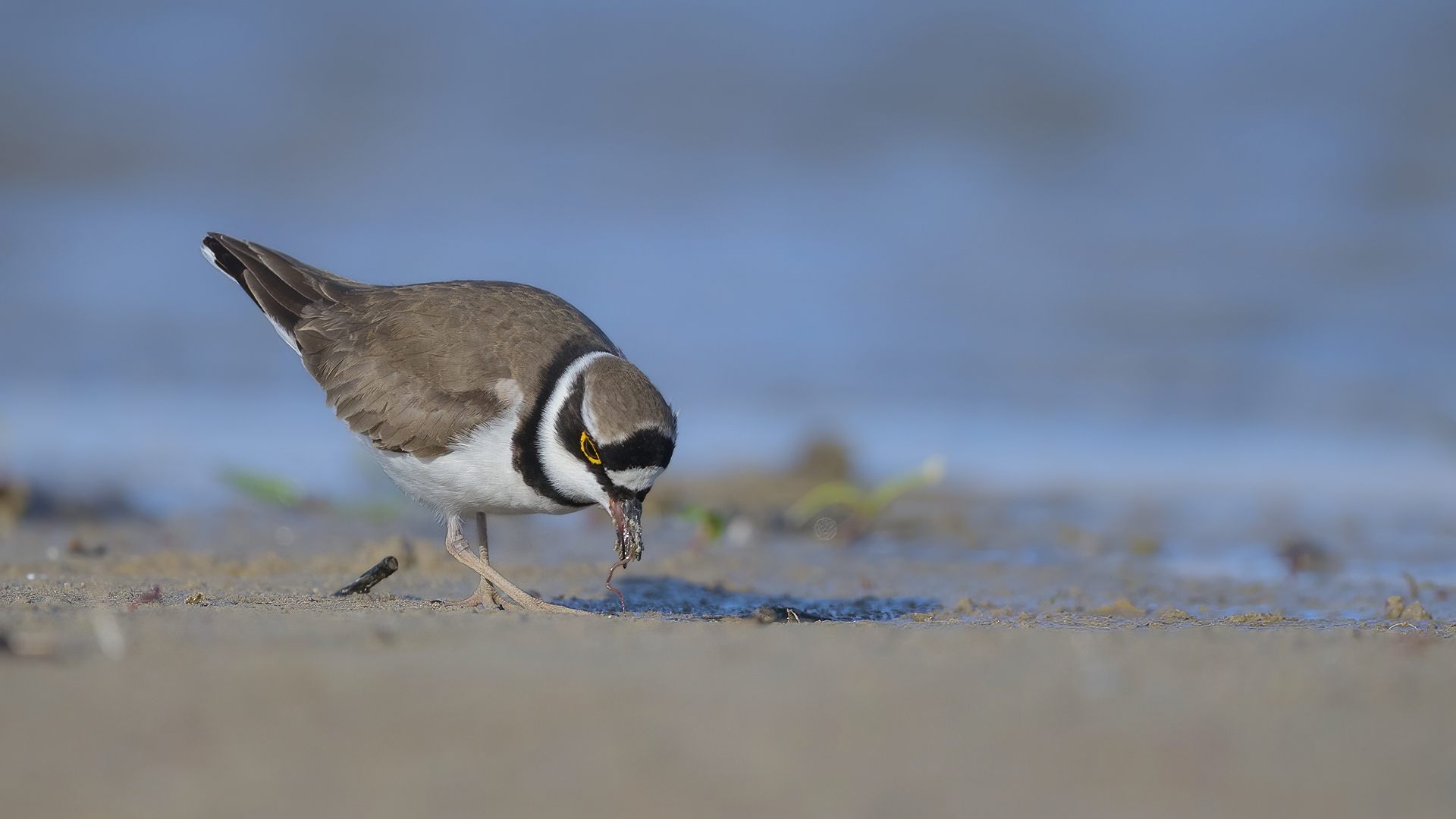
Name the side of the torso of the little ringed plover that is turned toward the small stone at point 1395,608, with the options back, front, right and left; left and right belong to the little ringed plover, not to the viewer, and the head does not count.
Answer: front

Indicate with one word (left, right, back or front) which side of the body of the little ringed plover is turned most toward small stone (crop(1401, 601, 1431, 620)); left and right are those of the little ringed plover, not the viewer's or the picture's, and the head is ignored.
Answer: front

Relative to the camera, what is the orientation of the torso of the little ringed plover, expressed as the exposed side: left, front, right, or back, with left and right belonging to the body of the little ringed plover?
right

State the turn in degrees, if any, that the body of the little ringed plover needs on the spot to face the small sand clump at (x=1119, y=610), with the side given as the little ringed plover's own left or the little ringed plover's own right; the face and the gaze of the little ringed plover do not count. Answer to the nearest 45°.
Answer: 0° — it already faces it

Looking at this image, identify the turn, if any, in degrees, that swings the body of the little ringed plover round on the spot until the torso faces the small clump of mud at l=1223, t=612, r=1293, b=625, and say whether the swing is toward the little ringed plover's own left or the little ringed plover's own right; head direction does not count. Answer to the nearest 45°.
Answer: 0° — it already faces it
